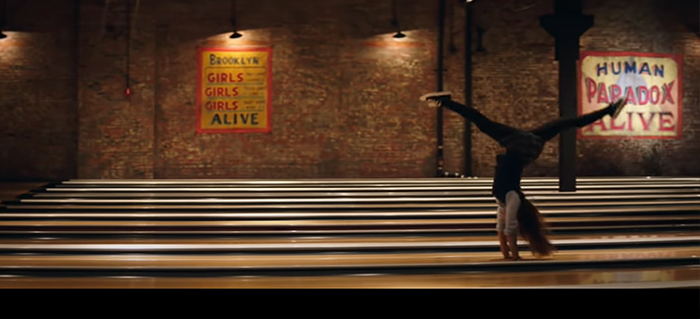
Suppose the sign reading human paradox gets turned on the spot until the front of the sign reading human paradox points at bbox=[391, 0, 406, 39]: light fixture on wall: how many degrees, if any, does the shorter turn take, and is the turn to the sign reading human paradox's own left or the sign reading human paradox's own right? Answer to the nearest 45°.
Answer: approximately 45° to the sign reading human paradox's own right

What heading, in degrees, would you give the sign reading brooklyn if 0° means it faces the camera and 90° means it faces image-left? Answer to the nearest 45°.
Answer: approximately 0°

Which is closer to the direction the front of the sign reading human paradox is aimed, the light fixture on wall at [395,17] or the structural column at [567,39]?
the structural column

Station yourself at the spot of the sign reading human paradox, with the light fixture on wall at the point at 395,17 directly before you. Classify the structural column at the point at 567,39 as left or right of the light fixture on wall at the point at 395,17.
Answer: left

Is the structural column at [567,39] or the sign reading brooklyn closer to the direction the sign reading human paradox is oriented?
the structural column

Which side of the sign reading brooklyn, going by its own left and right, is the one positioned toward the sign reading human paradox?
left

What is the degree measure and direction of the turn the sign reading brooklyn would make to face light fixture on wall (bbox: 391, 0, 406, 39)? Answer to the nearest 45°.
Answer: approximately 90° to its left

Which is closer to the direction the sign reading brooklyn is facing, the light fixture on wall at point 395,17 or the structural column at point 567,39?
the structural column

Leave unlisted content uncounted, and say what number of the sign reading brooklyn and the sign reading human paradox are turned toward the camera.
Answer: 2

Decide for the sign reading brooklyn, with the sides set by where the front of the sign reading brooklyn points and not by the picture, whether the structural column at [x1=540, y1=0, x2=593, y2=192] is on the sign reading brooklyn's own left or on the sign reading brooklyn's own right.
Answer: on the sign reading brooklyn's own left
